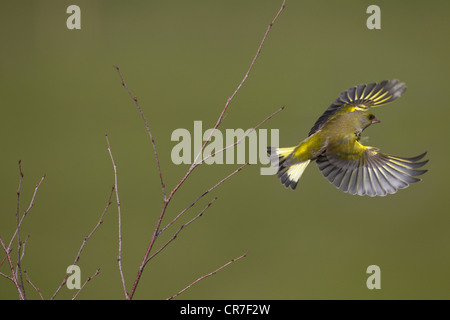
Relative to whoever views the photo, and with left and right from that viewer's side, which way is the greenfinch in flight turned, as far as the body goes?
facing to the right of the viewer
